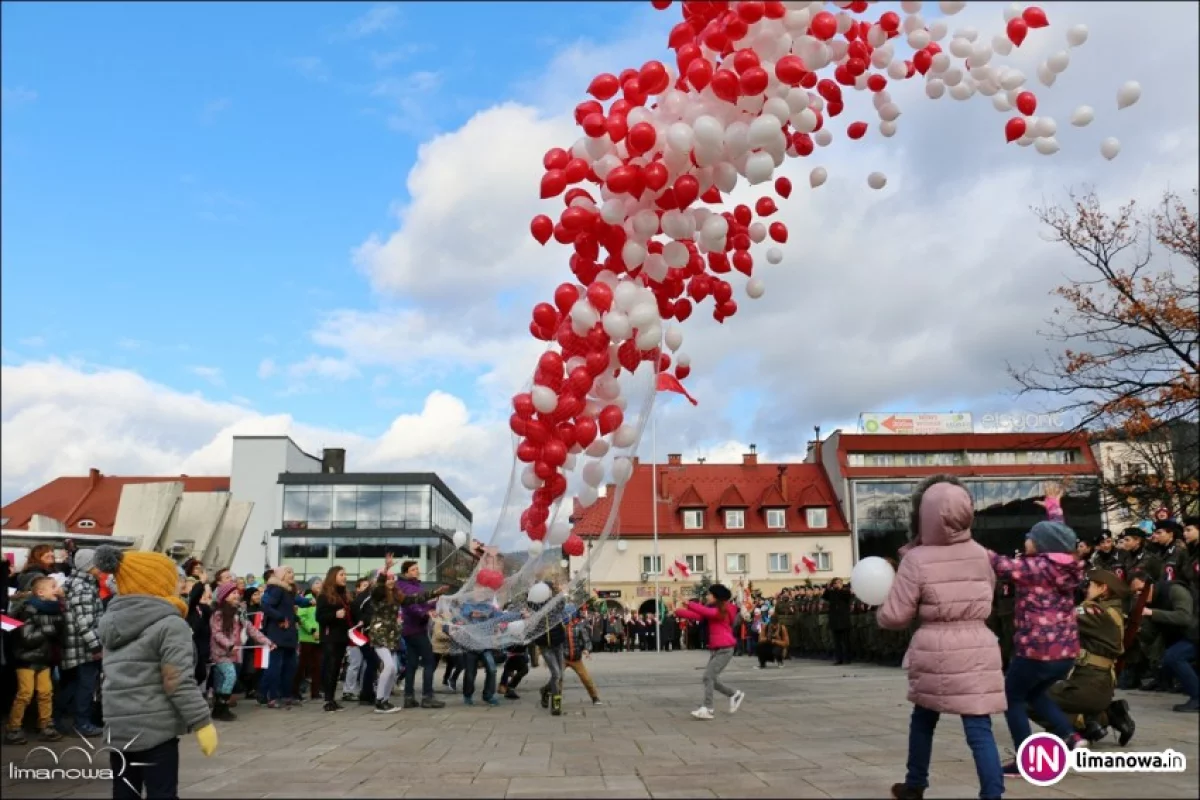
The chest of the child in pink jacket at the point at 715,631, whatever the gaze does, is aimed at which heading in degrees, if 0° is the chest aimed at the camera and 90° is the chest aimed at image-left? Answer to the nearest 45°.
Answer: approximately 90°

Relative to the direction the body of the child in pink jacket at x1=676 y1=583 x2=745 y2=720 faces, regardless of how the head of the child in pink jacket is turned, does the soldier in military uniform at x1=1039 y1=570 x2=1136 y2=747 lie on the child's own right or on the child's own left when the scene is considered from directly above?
on the child's own left

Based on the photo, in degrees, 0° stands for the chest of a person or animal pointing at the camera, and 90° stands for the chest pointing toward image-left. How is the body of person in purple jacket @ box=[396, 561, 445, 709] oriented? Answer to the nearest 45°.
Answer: approximately 270°

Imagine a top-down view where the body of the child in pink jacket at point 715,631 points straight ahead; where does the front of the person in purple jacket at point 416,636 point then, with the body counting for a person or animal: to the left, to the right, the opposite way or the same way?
the opposite way

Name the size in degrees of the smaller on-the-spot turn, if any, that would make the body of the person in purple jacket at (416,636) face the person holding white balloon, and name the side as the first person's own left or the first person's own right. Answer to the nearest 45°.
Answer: approximately 90° to the first person's own right

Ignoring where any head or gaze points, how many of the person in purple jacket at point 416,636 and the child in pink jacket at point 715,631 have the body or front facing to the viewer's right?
1
